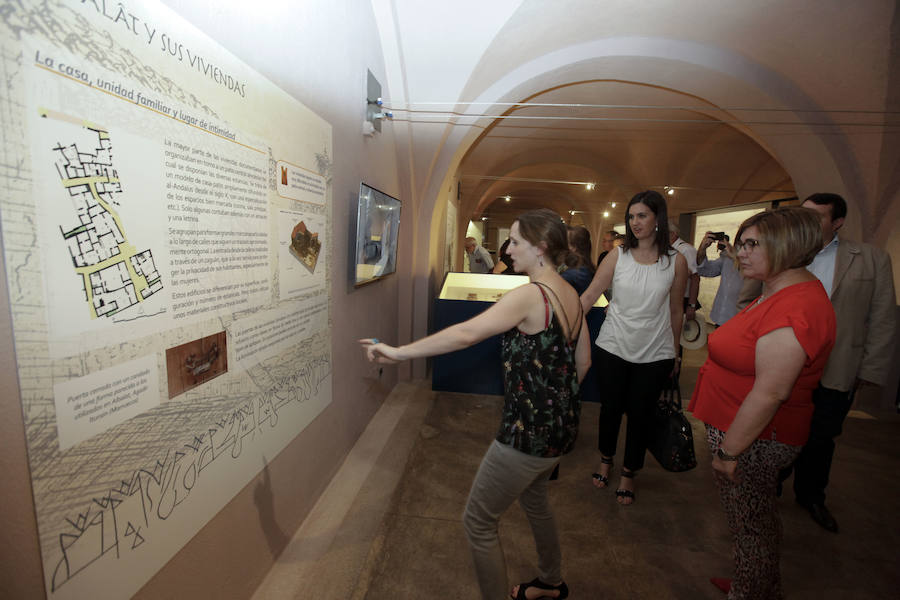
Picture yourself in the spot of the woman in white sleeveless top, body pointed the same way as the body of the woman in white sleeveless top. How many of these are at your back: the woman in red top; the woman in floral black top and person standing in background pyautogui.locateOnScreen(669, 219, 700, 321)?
1

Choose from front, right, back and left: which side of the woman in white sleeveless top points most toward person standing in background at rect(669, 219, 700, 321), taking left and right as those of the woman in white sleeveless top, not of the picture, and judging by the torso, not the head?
back

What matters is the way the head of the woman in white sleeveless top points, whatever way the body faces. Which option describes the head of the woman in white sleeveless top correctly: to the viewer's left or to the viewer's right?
to the viewer's left

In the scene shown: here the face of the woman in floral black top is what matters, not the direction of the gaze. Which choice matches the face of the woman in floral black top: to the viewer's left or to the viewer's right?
to the viewer's left

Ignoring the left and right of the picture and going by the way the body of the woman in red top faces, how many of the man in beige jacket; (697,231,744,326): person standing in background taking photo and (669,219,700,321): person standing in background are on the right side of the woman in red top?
3

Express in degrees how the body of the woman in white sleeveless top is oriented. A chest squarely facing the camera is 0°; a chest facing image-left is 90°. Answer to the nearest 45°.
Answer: approximately 0°

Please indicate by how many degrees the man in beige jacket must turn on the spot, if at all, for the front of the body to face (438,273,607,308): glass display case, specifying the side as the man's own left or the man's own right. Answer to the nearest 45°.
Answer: approximately 45° to the man's own right

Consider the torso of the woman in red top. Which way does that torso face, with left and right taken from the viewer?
facing to the left of the viewer

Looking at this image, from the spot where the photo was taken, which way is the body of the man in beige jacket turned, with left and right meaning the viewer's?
facing the viewer and to the left of the viewer

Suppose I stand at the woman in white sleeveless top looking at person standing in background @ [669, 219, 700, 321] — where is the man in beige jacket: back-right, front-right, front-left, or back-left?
front-right

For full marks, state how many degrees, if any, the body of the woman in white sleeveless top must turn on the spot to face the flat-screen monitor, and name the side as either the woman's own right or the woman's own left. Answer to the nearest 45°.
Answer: approximately 90° to the woman's own right

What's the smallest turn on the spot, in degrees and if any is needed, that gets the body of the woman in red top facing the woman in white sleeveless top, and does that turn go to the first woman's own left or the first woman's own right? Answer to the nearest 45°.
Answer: approximately 45° to the first woman's own right

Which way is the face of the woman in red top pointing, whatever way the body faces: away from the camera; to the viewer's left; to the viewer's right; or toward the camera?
to the viewer's left

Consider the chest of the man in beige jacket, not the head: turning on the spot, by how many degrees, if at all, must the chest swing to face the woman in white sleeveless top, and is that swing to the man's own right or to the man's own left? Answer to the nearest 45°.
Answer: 0° — they already face them

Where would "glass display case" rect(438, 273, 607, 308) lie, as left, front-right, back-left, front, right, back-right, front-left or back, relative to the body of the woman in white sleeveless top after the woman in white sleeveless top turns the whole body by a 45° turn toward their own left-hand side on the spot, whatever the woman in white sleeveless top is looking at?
back

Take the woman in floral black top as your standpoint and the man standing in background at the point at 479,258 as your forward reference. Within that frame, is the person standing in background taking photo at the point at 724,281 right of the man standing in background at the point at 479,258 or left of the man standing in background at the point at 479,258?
right

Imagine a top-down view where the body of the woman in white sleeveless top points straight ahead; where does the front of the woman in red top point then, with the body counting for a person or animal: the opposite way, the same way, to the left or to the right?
to the right

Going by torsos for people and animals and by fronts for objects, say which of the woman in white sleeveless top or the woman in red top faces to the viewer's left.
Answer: the woman in red top
